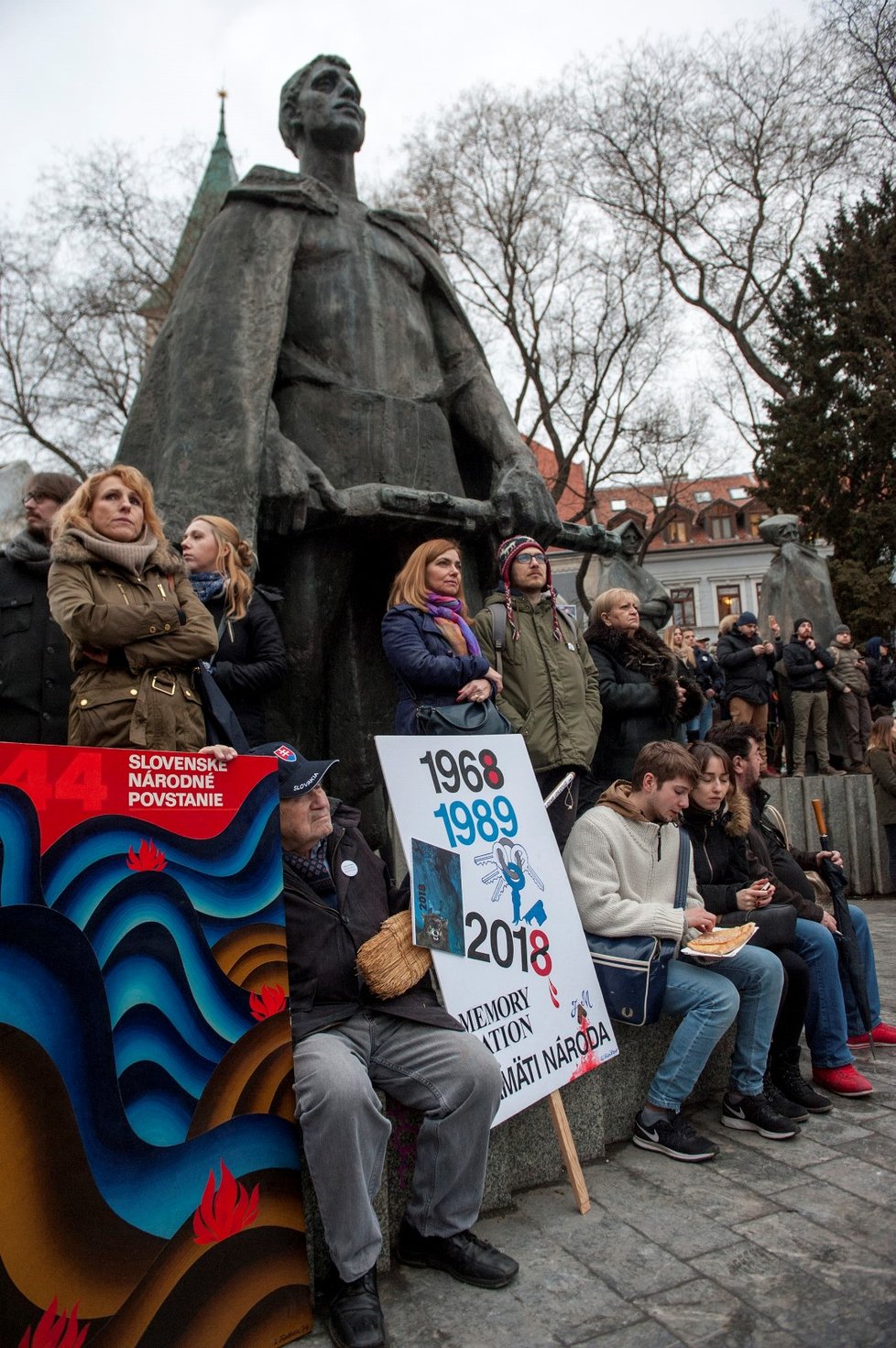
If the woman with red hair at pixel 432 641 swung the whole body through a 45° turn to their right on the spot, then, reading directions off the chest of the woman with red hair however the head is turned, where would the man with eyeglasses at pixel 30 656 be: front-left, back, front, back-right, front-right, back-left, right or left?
right

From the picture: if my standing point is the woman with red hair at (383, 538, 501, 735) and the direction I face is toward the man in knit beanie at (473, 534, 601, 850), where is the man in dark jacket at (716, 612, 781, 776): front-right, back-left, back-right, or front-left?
front-left

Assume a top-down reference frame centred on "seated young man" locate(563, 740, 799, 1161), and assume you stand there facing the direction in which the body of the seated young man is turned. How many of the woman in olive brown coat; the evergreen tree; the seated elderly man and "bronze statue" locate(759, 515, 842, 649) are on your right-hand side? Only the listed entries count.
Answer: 2

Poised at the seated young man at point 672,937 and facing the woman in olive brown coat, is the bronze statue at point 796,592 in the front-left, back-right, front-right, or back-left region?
back-right

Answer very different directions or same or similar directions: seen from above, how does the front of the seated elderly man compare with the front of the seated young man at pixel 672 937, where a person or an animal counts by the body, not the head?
same or similar directions

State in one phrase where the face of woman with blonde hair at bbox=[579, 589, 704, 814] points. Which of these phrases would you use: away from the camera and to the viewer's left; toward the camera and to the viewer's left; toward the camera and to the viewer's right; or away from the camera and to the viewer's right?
toward the camera and to the viewer's right

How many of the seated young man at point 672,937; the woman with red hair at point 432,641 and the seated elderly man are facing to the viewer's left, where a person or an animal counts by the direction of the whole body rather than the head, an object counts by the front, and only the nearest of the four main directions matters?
0

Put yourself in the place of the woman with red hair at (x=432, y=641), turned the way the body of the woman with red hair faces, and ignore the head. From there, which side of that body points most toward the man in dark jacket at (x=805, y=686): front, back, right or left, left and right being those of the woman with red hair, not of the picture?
left

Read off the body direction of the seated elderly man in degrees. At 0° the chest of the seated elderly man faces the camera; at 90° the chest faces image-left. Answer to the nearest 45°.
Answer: approximately 315°

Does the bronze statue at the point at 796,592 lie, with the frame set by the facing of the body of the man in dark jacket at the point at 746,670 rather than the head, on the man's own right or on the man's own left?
on the man's own left

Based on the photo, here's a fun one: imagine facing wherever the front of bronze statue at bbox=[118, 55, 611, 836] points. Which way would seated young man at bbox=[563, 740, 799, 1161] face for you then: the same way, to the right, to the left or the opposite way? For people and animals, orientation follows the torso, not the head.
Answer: the same way

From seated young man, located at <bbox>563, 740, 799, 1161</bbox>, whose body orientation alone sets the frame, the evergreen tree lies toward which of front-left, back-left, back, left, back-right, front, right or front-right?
back-left

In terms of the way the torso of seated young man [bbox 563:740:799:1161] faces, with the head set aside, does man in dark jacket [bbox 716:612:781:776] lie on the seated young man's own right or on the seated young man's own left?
on the seated young man's own left

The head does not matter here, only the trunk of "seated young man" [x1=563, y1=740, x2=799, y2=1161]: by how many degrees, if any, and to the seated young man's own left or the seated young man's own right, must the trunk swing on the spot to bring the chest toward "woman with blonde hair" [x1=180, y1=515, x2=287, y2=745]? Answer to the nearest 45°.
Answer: approximately 135° to the seated young man's own right

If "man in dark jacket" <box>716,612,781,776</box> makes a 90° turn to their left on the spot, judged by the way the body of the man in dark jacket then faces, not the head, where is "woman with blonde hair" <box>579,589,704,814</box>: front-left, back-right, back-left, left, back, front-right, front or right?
back-right
